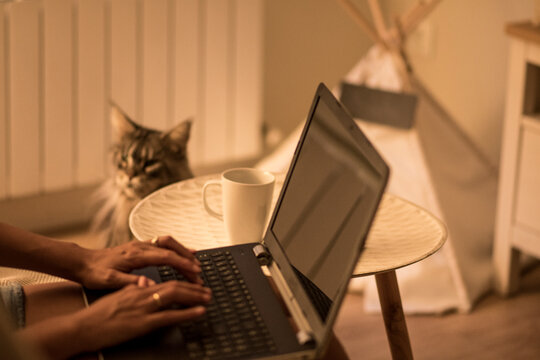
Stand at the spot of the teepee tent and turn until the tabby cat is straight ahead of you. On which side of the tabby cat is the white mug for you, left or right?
left

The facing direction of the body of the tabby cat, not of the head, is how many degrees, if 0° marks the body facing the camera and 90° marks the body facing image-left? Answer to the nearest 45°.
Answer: approximately 45°

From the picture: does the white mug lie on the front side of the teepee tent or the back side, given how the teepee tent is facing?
on the front side

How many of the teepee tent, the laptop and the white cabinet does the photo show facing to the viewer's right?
0

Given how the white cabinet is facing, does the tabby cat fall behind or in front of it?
in front

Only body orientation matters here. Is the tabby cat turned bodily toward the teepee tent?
no

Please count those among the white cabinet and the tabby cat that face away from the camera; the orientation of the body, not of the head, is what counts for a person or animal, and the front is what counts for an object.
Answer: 0

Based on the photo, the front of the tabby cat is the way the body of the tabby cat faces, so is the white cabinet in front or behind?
behind

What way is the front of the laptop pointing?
to the viewer's left

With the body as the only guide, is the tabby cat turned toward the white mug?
no

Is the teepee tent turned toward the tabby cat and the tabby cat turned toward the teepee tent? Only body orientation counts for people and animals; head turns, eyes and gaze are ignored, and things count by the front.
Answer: no

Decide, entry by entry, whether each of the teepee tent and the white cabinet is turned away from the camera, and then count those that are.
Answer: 0

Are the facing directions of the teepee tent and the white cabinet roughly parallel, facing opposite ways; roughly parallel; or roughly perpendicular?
roughly parallel

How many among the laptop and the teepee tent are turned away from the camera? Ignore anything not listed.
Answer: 0

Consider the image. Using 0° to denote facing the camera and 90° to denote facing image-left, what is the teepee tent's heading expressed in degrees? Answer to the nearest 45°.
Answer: approximately 45°

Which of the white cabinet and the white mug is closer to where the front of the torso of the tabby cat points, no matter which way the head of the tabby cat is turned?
the white mug

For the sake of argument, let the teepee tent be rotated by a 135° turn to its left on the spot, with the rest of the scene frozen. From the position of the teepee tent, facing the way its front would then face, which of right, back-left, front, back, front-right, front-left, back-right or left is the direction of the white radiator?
back

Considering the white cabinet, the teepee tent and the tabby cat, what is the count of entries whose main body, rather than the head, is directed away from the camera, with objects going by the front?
0

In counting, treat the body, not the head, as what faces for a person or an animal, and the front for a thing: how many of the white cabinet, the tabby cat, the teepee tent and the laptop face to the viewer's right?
0
